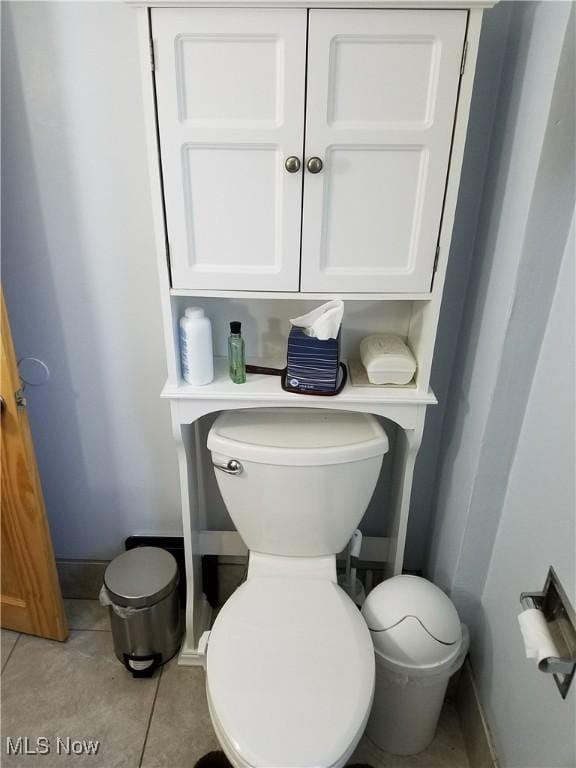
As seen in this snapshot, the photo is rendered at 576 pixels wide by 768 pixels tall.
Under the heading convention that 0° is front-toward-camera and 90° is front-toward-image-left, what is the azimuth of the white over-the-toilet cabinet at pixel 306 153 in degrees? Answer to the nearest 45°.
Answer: approximately 0°

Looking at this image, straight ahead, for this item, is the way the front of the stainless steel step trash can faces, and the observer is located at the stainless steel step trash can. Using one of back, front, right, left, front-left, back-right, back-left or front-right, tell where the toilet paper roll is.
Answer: front-left

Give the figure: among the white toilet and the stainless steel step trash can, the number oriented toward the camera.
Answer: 2

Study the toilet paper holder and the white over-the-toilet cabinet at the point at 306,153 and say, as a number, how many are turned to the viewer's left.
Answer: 1

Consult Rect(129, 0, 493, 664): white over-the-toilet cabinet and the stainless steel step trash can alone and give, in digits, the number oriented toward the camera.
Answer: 2

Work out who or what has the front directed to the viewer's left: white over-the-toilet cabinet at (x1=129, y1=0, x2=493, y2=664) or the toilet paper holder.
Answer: the toilet paper holder

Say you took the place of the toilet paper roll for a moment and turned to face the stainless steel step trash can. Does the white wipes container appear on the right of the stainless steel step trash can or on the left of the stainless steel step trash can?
right

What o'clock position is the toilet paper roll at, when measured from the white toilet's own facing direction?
The toilet paper roll is roughly at 10 o'clock from the white toilet.

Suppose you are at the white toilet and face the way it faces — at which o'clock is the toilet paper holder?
The toilet paper holder is roughly at 10 o'clock from the white toilet.
